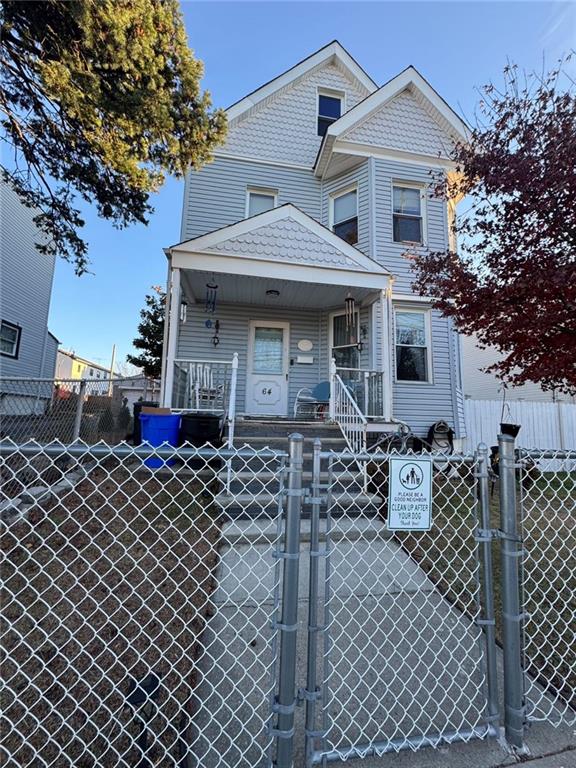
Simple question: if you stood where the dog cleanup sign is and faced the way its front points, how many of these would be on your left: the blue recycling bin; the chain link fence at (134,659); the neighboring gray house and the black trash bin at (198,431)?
0

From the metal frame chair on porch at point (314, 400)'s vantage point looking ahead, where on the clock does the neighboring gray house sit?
The neighboring gray house is roughly at 2 o'clock from the metal frame chair on porch.

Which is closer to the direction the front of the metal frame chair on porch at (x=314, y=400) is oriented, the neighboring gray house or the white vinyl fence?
the neighboring gray house

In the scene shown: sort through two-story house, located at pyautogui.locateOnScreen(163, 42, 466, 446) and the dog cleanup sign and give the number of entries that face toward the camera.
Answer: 2

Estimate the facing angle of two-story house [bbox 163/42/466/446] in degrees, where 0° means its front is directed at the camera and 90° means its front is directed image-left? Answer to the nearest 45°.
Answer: approximately 0°

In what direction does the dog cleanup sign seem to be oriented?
toward the camera

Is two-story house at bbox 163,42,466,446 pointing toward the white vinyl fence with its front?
no

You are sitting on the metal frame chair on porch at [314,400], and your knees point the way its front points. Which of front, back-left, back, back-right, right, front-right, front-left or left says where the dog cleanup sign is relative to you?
front-left

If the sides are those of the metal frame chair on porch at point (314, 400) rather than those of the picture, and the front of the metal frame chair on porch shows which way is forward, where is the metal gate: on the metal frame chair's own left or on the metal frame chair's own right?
on the metal frame chair's own left

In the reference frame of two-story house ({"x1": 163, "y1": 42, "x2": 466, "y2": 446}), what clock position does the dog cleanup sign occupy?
The dog cleanup sign is roughly at 12 o'clock from the two-story house.

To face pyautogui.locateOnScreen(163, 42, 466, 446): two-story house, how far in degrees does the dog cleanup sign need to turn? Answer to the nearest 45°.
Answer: approximately 180°

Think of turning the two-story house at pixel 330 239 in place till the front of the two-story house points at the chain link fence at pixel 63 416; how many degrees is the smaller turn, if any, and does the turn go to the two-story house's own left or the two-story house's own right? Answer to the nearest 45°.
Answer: approximately 45° to the two-story house's own right
